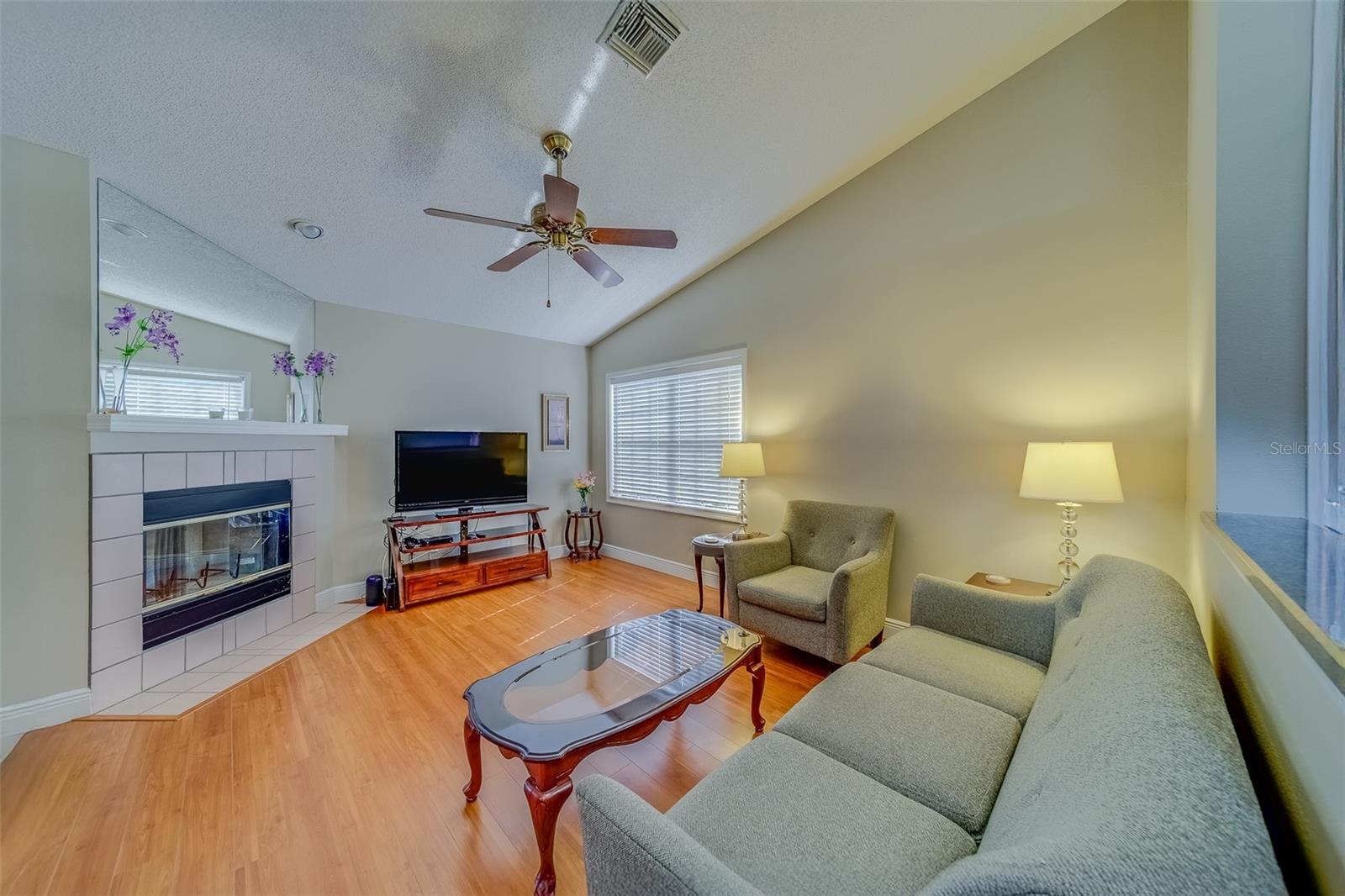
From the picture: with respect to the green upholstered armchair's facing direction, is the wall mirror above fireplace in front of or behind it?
in front

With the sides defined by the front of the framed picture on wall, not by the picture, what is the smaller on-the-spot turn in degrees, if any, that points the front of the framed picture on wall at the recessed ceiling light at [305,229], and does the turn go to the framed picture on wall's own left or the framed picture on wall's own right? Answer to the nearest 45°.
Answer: approximately 90° to the framed picture on wall's own right

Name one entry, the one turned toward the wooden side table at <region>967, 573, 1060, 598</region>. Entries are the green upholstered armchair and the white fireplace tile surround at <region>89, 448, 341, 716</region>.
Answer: the white fireplace tile surround

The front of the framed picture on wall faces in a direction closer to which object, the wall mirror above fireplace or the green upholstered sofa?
the green upholstered sofa

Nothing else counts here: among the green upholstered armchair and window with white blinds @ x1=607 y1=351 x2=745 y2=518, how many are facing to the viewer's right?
0

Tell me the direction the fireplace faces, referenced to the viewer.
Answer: facing the viewer and to the right of the viewer

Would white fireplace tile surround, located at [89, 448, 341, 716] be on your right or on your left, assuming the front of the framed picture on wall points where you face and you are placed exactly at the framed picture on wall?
on your right

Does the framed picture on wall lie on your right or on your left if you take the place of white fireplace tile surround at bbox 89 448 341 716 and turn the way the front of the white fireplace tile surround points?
on your left

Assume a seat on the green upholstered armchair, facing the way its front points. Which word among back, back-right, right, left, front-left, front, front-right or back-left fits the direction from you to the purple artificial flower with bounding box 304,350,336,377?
front-right

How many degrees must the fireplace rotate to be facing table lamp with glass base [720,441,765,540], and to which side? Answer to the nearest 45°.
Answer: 0° — it already faces it

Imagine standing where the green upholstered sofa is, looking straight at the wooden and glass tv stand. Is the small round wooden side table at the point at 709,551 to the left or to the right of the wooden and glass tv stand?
right

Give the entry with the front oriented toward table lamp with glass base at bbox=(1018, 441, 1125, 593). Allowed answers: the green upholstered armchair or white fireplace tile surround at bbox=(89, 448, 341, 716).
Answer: the white fireplace tile surround

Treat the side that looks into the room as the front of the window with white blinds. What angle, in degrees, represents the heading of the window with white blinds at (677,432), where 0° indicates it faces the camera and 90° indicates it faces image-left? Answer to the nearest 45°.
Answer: approximately 45°
